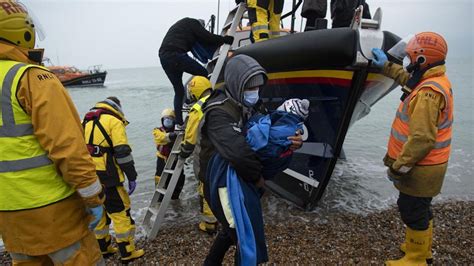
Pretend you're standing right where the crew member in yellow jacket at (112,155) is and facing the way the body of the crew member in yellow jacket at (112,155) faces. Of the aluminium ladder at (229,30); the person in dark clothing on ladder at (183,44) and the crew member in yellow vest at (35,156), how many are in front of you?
2

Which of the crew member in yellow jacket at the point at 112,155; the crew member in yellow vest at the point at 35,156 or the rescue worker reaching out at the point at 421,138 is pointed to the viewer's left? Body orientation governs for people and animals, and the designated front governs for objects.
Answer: the rescue worker reaching out

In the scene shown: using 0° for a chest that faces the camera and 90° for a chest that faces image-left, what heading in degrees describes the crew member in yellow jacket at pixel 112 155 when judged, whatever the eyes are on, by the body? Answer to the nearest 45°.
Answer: approximately 225°

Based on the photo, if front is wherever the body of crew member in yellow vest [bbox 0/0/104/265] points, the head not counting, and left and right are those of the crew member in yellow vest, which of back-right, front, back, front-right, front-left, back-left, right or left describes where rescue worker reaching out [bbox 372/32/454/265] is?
front-right

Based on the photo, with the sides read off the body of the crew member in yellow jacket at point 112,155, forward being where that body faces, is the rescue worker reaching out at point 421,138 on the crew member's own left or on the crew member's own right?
on the crew member's own right

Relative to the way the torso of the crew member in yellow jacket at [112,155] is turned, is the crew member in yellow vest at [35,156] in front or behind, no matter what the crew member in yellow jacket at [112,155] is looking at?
behind

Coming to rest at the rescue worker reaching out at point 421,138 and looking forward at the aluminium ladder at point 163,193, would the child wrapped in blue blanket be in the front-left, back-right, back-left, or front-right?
front-left

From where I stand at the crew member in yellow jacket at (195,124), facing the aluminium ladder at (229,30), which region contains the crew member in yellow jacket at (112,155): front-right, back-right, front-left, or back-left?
back-left

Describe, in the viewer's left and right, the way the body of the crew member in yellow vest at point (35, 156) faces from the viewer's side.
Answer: facing away from the viewer and to the right of the viewer

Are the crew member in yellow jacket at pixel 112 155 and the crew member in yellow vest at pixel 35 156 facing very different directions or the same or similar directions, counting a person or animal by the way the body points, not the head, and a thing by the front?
same or similar directions

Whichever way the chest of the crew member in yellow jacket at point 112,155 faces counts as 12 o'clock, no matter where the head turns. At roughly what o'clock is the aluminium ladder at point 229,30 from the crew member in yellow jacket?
The aluminium ladder is roughly at 12 o'clock from the crew member in yellow jacket.

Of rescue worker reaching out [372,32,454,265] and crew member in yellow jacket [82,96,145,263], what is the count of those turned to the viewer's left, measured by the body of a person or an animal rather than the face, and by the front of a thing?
1

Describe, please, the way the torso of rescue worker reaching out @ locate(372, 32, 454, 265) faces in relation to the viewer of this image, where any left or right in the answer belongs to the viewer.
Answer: facing to the left of the viewer

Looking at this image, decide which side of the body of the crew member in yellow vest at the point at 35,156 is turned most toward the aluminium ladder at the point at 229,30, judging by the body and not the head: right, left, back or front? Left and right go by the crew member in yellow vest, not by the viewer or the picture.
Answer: front

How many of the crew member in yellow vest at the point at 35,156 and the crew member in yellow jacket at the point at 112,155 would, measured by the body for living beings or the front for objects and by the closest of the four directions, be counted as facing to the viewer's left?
0

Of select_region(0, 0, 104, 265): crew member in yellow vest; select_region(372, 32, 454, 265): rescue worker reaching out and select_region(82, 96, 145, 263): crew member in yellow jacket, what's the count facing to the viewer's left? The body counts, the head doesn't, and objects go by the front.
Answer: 1

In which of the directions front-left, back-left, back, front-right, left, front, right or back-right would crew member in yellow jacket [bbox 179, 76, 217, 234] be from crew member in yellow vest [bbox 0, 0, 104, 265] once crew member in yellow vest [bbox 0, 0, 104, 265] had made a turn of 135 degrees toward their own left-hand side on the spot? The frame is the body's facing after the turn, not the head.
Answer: back-right
